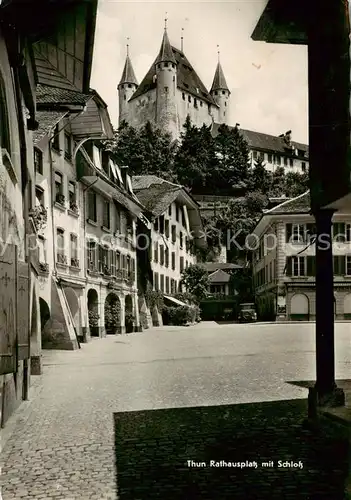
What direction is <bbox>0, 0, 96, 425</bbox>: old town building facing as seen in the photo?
to the viewer's right

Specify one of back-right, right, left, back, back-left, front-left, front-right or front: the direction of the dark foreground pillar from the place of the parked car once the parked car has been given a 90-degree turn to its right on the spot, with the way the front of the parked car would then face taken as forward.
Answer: left

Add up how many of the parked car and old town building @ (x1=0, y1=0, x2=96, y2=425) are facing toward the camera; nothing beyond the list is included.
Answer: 1

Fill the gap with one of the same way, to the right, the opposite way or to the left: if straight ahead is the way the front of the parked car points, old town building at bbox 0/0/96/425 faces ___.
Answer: to the left

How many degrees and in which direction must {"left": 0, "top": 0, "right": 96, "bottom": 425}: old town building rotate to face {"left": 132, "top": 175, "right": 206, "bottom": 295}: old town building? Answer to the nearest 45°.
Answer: approximately 90° to its left

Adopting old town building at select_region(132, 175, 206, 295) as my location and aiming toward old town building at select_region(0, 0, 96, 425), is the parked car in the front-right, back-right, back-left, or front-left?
back-left

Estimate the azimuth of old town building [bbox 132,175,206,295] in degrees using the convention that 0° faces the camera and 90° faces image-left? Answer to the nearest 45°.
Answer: approximately 315°

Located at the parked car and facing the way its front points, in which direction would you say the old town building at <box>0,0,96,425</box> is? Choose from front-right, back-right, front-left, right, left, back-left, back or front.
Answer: front

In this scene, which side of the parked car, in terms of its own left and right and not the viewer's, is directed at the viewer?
front

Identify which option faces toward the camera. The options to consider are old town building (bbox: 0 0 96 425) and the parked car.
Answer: the parked car
